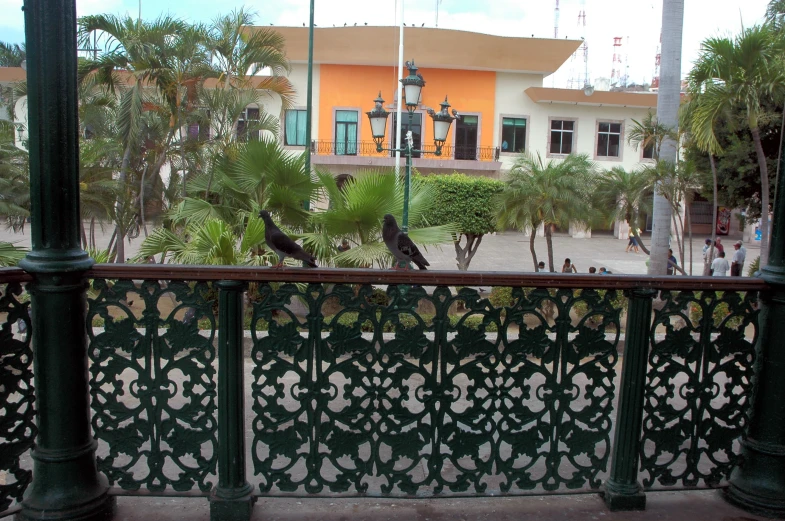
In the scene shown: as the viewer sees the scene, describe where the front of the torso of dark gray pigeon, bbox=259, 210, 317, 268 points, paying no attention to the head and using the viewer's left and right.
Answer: facing to the left of the viewer

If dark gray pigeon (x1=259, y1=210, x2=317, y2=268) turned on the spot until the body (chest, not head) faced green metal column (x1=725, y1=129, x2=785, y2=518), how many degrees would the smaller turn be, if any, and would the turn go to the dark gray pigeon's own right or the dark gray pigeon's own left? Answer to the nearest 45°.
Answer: approximately 180°

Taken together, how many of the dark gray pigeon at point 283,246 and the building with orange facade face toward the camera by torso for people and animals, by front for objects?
1

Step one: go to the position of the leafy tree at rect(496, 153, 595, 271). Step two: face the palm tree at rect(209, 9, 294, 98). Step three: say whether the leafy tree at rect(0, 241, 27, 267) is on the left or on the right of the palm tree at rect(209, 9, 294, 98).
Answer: left

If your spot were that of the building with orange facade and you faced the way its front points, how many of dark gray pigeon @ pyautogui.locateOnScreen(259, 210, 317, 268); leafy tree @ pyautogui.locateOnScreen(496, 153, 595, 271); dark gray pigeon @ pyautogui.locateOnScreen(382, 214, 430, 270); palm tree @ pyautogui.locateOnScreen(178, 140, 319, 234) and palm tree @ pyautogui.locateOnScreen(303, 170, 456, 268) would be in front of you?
5

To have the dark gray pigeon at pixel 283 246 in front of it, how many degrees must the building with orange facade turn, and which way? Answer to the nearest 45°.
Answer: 0° — it already faces it

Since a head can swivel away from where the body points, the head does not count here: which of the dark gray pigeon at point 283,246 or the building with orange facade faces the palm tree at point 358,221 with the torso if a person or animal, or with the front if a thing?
the building with orange facade

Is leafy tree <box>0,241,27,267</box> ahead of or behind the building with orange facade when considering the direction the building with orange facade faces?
ahead

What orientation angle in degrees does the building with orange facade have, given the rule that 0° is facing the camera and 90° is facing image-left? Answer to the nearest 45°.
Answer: approximately 0°

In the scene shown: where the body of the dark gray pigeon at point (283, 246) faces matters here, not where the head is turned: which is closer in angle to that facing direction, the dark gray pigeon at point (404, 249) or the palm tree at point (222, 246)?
the palm tree

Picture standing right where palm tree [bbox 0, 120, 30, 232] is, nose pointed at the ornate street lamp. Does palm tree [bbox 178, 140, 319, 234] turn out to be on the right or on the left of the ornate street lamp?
right

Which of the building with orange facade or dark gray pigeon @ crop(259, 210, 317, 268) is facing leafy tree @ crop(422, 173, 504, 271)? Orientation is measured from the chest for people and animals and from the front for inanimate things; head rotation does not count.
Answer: the building with orange facade

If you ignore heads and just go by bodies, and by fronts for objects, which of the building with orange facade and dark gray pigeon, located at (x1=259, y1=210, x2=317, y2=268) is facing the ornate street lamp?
the building with orange facade

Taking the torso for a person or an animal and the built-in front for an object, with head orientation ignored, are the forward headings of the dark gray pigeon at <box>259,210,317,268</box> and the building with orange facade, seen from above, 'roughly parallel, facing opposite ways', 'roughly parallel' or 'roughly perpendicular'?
roughly perpendicular

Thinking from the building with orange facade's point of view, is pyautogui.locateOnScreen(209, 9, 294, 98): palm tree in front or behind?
in front
